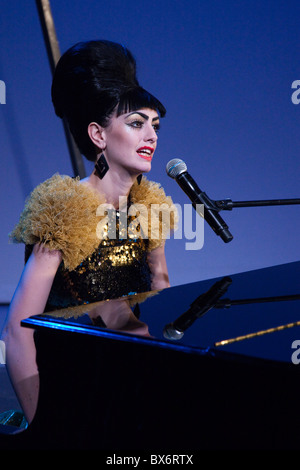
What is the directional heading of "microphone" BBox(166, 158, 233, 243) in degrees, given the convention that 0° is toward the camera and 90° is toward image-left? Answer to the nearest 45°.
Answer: approximately 90°
